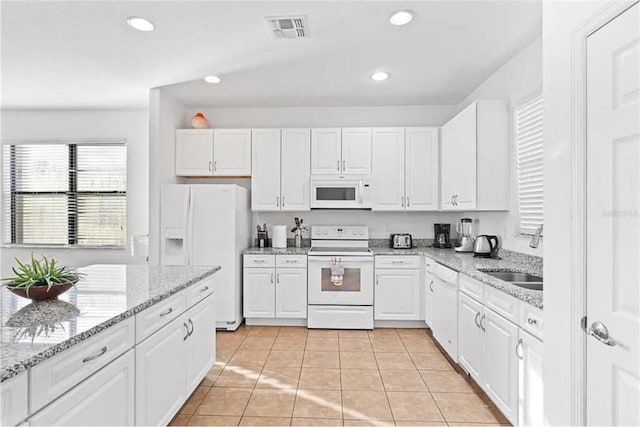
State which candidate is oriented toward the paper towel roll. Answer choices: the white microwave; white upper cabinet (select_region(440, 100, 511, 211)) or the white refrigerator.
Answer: the white upper cabinet

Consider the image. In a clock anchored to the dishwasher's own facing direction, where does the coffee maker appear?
The coffee maker is roughly at 3 o'clock from the dishwasher.

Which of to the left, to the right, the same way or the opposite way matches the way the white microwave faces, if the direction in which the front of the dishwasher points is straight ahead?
to the left

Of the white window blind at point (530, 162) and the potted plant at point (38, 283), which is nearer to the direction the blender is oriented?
the potted plant

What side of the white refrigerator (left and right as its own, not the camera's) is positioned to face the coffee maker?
left

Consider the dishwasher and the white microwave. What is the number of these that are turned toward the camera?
1

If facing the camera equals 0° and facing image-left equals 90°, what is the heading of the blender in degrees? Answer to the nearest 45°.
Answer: approximately 45°

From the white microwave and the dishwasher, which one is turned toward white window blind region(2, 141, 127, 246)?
the dishwasher

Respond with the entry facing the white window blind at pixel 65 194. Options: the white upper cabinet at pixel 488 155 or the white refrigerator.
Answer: the white upper cabinet

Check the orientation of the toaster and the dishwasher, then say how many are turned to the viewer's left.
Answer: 1

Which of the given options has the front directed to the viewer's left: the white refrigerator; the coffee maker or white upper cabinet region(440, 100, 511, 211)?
the white upper cabinet
